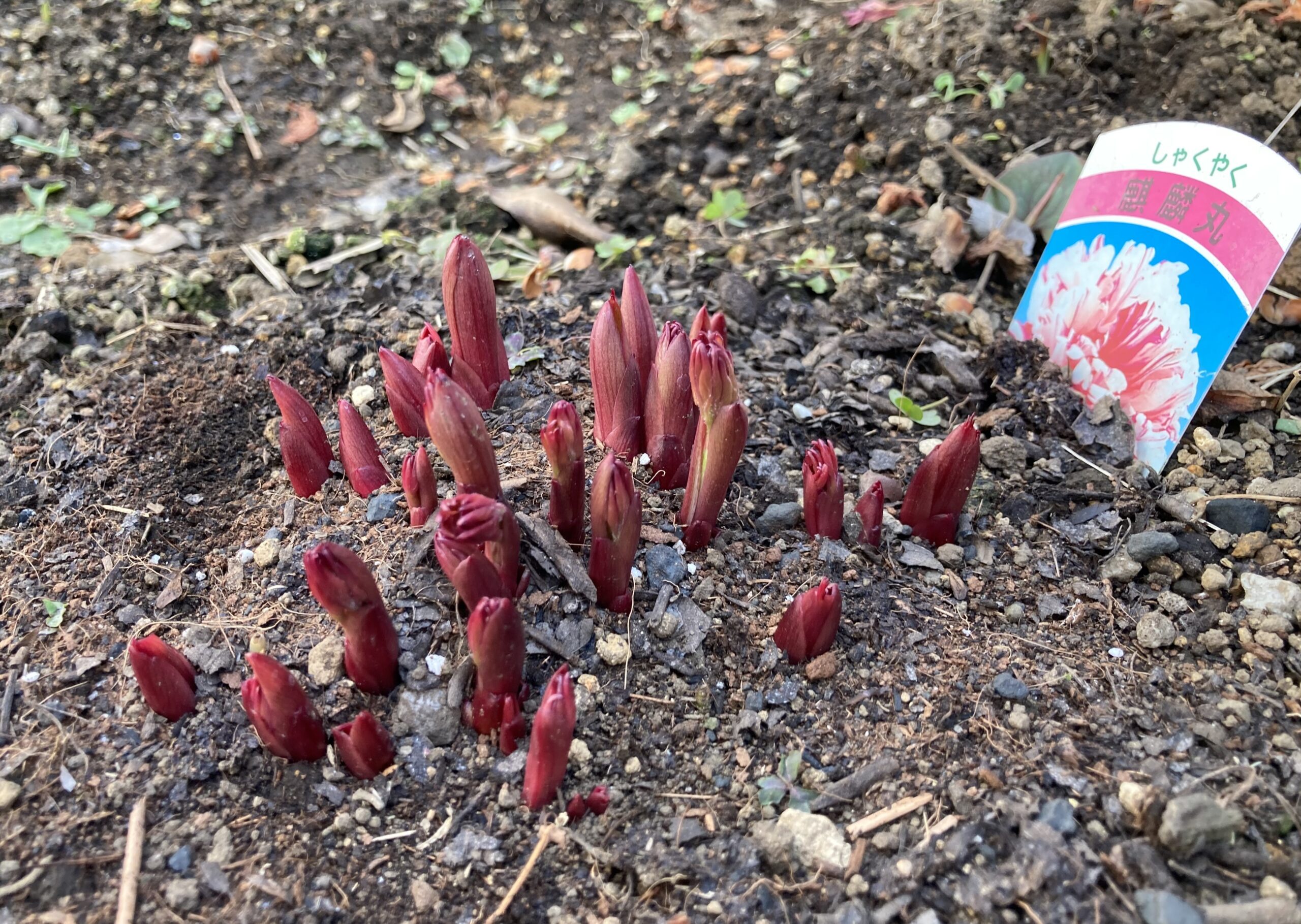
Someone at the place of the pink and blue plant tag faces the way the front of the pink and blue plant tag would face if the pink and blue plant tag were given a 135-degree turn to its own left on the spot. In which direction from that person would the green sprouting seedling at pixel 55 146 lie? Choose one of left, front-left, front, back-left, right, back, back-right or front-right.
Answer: back-left

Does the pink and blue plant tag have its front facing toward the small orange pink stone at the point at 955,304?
no

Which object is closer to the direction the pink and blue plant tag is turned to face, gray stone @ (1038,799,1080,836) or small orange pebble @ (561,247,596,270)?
the gray stone

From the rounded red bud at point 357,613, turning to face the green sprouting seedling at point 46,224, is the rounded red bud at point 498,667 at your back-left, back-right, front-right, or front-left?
back-right

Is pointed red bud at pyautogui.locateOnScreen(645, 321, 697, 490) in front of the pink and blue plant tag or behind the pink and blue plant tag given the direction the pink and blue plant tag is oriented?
in front

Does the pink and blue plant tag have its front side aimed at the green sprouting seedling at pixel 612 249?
no

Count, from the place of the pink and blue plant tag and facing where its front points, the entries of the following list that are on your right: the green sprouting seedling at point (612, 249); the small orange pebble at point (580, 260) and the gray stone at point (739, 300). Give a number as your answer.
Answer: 3

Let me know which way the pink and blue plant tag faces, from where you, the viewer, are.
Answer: facing the viewer

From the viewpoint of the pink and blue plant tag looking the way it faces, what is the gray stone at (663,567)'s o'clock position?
The gray stone is roughly at 1 o'clock from the pink and blue plant tag.

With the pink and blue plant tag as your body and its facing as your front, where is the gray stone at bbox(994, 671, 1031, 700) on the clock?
The gray stone is roughly at 12 o'clock from the pink and blue plant tag.

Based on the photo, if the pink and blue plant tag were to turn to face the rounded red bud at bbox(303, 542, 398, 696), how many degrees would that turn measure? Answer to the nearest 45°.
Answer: approximately 45° to its right

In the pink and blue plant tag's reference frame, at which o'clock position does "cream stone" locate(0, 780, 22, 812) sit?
The cream stone is roughly at 1 o'clock from the pink and blue plant tag.

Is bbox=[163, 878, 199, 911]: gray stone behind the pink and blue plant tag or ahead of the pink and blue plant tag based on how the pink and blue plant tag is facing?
ahead

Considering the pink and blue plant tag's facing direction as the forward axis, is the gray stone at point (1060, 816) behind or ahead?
ahead

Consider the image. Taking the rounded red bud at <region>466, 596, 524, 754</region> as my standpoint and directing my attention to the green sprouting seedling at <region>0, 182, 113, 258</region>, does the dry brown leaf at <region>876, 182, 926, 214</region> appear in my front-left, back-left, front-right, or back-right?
front-right

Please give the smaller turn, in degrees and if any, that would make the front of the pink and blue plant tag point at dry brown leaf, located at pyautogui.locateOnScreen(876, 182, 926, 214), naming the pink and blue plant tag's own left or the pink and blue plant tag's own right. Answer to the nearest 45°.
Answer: approximately 135° to the pink and blue plant tag's own right

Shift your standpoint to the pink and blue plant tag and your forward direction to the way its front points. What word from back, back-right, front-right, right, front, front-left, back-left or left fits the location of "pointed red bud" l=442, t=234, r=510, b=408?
front-right

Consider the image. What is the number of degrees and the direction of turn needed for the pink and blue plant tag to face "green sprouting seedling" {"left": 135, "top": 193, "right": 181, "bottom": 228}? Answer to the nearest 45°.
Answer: approximately 90° to its right

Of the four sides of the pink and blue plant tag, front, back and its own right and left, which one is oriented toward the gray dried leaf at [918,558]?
front
